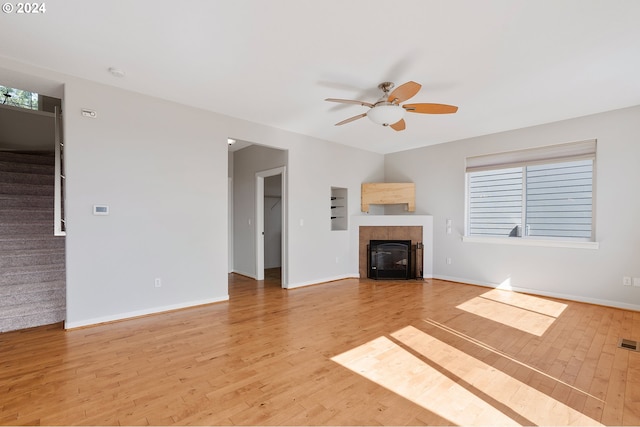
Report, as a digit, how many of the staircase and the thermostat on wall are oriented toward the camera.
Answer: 2

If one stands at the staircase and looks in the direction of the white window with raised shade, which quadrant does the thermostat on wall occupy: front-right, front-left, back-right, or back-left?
front-right

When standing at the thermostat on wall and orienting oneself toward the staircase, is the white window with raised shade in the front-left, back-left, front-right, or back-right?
back-right

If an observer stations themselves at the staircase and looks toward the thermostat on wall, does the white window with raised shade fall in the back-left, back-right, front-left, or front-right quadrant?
front-left

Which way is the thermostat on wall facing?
toward the camera

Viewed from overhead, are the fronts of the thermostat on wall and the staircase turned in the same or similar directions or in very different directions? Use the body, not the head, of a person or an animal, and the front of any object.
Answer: same or similar directions

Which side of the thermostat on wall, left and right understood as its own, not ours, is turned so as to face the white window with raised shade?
left

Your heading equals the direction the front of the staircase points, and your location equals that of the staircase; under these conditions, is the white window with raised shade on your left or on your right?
on your left

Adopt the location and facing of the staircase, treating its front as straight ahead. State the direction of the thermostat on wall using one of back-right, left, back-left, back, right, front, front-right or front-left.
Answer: front-left

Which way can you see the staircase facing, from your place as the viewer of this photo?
facing the viewer
